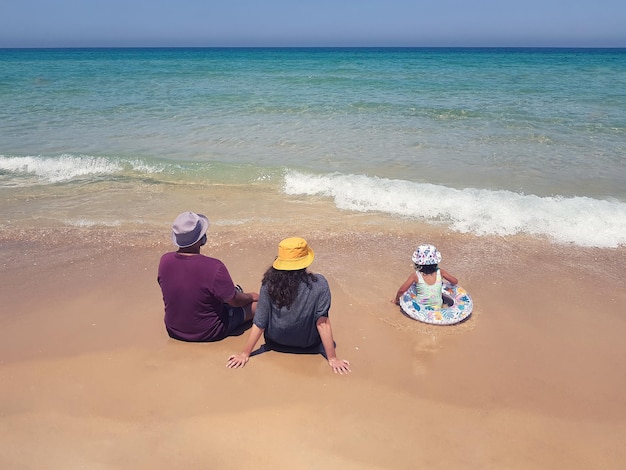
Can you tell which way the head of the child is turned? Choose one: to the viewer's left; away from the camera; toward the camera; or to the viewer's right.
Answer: away from the camera

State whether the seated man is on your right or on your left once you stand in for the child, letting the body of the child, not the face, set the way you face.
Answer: on your left

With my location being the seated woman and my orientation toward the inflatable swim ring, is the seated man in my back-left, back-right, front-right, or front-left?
back-left

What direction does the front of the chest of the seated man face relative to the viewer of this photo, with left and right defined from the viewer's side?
facing away from the viewer and to the right of the viewer

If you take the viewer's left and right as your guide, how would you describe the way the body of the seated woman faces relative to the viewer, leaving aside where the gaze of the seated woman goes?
facing away from the viewer

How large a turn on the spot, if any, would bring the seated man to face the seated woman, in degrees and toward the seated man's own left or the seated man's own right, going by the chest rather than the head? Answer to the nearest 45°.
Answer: approximately 90° to the seated man's own right

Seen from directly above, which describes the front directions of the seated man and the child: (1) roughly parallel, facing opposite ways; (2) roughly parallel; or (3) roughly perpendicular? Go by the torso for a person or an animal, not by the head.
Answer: roughly parallel

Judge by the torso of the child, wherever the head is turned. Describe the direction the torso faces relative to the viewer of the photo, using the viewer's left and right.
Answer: facing away from the viewer

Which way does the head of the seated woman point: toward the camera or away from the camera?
away from the camera
